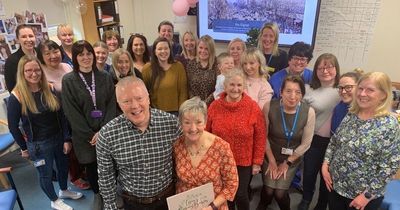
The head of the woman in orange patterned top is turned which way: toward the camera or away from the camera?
toward the camera

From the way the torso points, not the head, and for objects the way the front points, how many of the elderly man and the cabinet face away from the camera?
0

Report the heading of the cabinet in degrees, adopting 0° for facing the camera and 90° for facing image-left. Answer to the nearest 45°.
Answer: approximately 315°

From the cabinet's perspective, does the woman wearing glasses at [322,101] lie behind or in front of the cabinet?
in front

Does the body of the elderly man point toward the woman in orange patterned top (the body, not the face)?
no

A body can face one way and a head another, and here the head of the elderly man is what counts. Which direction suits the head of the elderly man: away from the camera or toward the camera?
toward the camera

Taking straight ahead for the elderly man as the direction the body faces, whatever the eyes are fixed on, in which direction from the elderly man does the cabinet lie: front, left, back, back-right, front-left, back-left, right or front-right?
back

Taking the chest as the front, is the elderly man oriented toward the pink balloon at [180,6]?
no

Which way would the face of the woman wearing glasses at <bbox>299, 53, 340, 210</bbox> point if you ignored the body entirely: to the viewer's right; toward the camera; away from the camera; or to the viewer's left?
toward the camera

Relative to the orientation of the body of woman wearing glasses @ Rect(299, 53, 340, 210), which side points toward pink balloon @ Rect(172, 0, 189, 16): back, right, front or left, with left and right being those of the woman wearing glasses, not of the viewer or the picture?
right

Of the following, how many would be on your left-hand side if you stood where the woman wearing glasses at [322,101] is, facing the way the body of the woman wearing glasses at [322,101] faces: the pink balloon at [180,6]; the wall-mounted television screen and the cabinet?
0

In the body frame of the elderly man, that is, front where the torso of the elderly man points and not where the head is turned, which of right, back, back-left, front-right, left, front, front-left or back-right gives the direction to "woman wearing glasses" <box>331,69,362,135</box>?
left

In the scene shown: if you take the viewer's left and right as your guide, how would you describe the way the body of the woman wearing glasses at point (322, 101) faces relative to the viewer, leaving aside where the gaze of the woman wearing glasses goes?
facing the viewer and to the left of the viewer

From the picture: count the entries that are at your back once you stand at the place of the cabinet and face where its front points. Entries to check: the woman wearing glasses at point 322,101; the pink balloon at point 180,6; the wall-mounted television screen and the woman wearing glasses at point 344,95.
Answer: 0

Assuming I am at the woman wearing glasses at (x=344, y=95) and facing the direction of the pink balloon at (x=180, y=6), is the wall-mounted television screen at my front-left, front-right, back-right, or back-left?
front-right

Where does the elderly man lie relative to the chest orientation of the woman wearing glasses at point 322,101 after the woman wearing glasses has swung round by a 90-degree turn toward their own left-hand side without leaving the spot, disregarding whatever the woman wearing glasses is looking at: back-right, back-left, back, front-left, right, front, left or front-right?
right

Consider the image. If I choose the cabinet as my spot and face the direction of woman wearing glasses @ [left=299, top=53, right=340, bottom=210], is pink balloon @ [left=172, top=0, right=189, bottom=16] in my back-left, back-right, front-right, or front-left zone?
front-left

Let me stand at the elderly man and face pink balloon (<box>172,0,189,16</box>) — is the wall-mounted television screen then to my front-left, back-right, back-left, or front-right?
front-right

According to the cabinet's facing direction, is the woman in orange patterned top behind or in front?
in front

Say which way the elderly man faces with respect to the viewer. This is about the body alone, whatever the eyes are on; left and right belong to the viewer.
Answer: facing the viewer
